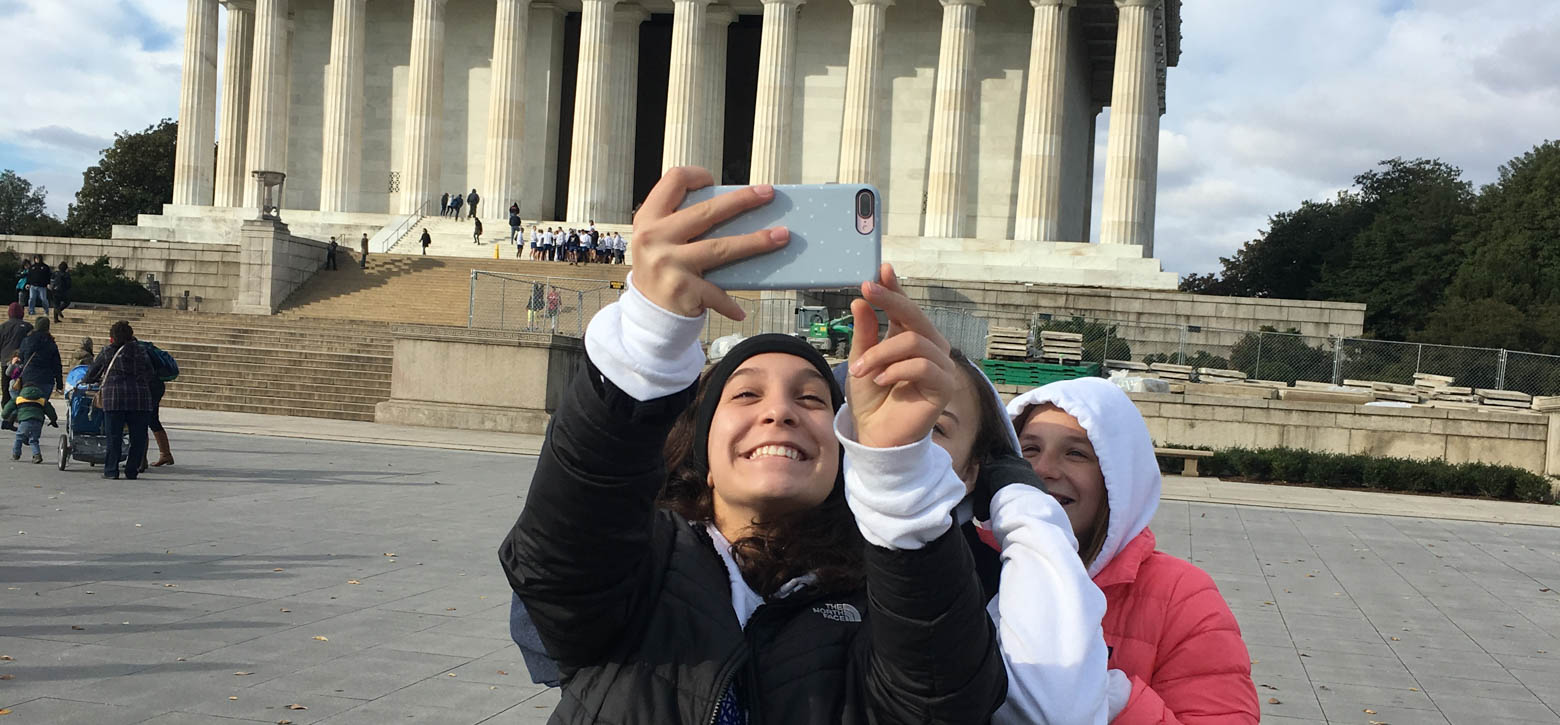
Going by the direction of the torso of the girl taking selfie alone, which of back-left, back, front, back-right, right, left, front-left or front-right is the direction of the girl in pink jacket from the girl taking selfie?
back-left

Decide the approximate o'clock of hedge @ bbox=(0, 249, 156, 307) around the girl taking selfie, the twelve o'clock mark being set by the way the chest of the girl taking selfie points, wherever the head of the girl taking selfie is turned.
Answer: The hedge is roughly at 5 o'clock from the girl taking selfie.

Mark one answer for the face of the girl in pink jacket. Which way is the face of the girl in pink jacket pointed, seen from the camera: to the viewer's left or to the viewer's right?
to the viewer's left

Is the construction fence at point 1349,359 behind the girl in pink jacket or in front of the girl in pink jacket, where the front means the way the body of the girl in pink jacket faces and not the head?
behind

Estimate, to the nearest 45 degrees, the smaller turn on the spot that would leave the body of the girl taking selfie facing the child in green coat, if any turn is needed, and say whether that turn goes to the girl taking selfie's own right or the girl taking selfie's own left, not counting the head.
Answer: approximately 135° to the girl taking selfie's own right

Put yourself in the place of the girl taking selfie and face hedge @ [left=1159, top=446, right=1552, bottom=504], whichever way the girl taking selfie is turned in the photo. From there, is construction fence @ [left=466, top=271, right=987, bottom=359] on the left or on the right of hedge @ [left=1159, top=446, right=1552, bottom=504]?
left
